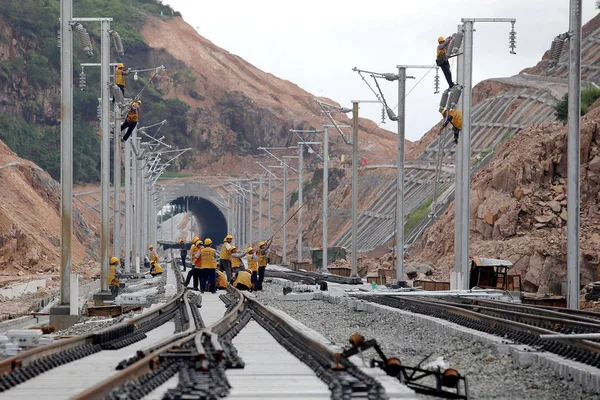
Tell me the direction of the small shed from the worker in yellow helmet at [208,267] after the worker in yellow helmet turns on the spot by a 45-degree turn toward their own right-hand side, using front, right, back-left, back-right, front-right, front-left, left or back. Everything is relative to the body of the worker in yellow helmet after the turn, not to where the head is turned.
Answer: front-right

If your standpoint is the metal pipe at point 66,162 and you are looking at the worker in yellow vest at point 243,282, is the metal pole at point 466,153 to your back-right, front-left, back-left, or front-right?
front-right

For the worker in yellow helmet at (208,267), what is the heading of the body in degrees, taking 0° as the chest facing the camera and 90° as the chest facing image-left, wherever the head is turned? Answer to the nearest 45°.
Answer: approximately 180°

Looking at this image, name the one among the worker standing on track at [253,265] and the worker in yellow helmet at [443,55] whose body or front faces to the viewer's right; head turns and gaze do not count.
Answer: the worker in yellow helmet

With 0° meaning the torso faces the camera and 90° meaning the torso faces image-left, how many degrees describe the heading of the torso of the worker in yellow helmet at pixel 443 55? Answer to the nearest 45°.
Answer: approximately 270°

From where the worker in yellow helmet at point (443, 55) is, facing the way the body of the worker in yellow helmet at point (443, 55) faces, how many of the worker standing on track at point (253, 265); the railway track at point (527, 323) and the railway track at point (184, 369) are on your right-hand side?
2

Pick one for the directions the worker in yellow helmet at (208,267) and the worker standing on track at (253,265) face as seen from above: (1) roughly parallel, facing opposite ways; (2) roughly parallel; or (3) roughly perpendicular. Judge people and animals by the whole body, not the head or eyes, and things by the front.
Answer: roughly perpendicular

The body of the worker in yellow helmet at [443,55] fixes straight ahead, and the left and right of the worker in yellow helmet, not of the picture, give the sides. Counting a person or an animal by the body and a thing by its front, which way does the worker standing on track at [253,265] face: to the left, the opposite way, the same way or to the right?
the opposite way
